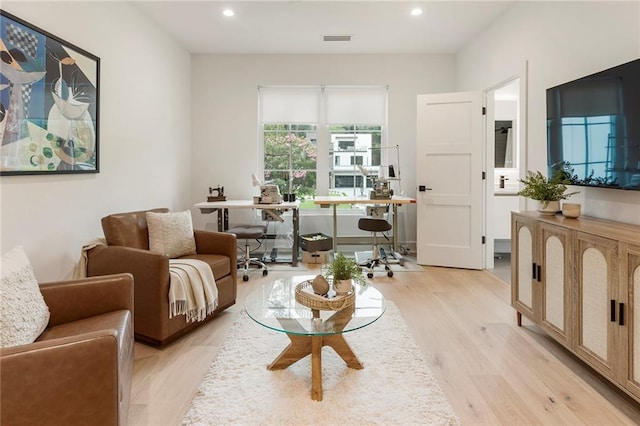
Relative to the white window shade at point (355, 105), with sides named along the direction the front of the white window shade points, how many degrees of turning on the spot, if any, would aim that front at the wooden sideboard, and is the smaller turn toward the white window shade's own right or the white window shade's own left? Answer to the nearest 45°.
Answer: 0° — it already faces it

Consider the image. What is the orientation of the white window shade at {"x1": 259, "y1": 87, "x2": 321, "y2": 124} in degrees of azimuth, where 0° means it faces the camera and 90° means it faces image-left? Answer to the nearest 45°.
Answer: approximately 0°

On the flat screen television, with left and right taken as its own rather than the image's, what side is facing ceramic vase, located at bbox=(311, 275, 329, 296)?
front

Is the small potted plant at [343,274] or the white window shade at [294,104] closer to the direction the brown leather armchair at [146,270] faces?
the small potted plant

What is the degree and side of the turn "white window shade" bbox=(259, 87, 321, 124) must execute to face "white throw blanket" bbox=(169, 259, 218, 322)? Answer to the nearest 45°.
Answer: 0° — it already faces it

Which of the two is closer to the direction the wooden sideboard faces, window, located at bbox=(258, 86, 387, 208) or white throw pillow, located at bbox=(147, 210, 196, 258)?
the white throw pillow

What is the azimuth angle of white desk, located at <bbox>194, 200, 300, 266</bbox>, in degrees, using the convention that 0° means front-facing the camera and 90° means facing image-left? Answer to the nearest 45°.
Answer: approximately 0°

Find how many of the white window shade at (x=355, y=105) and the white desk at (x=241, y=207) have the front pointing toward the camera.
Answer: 2

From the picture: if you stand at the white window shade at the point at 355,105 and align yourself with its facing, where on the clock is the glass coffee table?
The glass coffee table is roughly at 12 o'clock from the white window shade.
